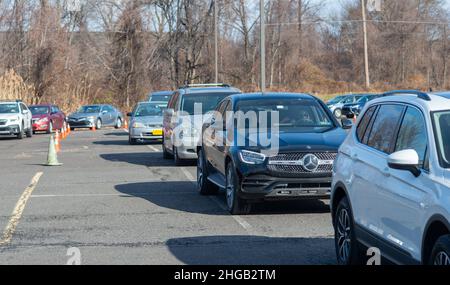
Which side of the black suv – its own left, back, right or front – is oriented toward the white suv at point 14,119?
back

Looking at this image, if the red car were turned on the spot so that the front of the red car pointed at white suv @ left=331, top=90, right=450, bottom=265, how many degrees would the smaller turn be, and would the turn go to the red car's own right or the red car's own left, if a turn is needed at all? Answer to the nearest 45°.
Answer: approximately 45° to the red car's own left

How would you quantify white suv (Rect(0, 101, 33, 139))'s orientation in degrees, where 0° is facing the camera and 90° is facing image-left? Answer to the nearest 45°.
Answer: approximately 45°

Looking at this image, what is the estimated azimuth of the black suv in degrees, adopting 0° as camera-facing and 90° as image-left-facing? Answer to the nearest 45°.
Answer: approximately 315°

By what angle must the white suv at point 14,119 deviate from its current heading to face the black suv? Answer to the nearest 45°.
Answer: approximately 45° to its left

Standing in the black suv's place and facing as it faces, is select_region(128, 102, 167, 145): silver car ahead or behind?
behind

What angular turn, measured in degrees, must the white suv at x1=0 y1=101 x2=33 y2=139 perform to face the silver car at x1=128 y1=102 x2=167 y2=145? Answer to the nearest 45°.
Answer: approximately 90° to its left
